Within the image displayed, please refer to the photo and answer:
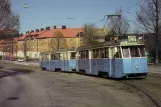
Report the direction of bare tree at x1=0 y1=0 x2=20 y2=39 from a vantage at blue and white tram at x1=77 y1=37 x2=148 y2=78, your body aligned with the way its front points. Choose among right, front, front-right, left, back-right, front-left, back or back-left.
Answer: back

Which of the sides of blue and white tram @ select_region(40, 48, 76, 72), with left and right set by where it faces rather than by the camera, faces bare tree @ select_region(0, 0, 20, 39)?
back

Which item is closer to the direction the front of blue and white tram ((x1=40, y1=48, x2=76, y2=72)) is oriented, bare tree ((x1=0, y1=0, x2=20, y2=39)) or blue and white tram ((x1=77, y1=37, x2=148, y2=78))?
the blue and white tram

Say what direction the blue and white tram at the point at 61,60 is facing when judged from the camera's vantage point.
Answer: facing the viewer and to the right of the viewer

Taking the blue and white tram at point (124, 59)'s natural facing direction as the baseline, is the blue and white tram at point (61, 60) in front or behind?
behind

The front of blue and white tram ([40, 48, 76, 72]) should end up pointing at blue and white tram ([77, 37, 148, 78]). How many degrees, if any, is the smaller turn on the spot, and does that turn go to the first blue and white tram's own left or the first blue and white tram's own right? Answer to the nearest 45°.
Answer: approximately 45° to the first blue and white tram's own right

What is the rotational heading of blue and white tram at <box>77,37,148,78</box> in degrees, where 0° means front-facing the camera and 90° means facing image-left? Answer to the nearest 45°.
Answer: approximately 315°

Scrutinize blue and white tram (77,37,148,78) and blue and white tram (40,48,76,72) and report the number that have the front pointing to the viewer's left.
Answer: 0

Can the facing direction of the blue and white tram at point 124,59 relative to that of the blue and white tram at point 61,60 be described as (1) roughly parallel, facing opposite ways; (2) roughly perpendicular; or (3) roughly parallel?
roughly parallel
